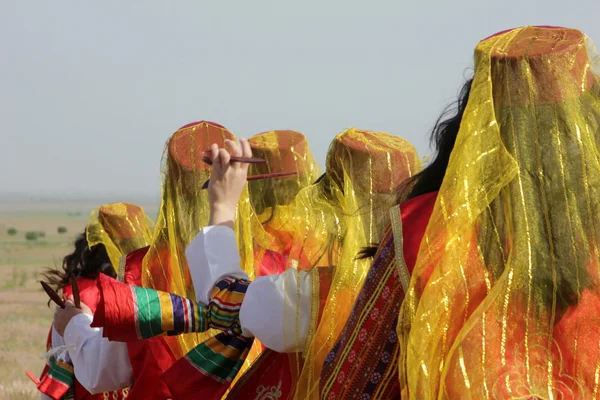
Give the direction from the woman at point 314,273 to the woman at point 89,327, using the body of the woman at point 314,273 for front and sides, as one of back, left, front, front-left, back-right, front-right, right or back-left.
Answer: front

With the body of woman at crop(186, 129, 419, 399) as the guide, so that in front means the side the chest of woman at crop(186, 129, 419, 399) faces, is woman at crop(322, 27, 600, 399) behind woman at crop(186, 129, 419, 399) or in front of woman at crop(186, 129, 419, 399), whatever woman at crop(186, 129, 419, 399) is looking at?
behind

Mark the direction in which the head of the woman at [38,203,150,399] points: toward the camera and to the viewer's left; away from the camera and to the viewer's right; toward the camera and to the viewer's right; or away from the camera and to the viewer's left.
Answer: away from the camera and to the viewer's left

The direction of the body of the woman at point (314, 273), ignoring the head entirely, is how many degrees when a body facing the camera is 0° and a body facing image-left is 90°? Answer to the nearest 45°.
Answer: approximately 135°
